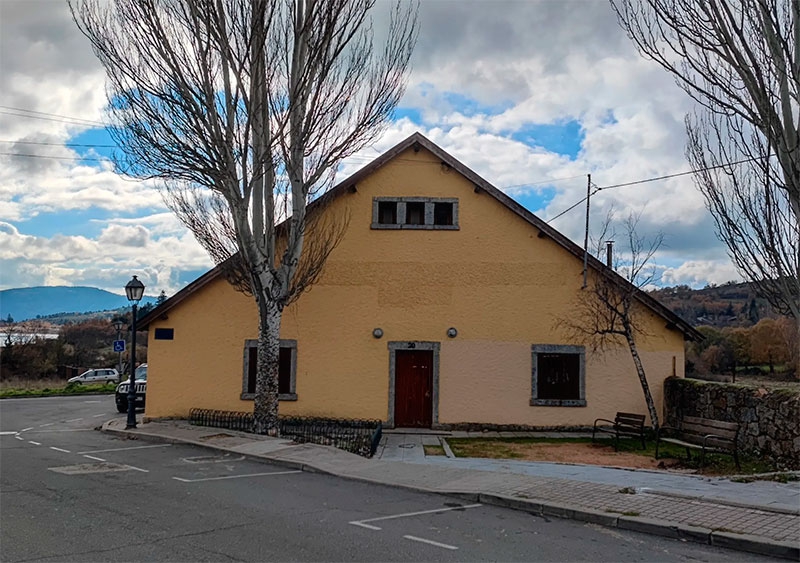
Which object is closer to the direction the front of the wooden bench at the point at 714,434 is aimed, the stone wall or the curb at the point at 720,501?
the curb

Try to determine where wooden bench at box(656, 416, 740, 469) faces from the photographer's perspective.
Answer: facing the viewer and to the left of the viewer

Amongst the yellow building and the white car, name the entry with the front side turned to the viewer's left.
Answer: the white car

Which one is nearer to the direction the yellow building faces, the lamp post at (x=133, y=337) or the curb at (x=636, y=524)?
the curb

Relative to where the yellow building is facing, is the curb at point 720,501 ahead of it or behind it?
ahead

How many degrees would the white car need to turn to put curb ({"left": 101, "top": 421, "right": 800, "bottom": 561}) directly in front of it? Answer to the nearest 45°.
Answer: approximately 90° to its left

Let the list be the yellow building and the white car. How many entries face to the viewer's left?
1

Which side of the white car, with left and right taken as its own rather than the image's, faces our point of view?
left

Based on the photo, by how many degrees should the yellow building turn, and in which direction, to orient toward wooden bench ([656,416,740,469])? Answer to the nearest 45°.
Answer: approximately 45° to its left

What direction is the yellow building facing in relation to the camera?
toward the camera

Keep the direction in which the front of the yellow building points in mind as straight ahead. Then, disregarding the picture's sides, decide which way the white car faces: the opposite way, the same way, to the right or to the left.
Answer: to the right

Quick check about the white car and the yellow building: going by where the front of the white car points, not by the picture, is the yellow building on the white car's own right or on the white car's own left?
on the white car's own left

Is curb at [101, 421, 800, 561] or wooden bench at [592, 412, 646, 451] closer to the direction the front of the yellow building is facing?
the curb
